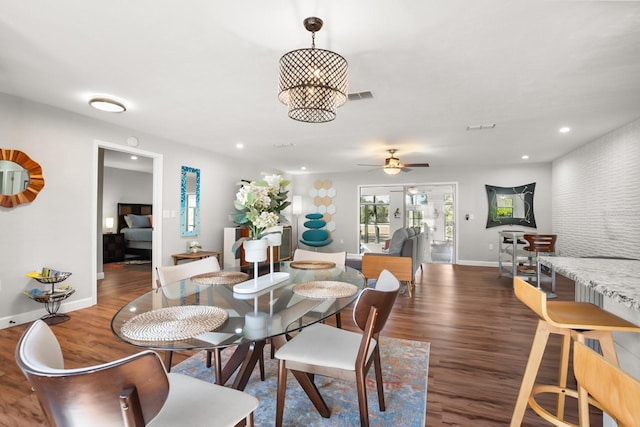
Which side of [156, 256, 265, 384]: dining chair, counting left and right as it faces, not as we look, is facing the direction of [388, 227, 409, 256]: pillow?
left

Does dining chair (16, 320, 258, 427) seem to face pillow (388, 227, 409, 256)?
yes

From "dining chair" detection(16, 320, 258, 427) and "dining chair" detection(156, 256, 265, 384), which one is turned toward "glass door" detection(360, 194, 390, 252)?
"dining chair" detection(16, 320, 258, 427)

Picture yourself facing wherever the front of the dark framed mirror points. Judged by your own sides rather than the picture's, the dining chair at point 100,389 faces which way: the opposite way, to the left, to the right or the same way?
the opposite way

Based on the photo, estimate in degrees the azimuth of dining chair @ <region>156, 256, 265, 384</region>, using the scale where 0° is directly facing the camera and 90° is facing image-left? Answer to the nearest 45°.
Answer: approximately 315°

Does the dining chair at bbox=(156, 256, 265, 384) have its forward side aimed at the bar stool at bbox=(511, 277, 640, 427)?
yes

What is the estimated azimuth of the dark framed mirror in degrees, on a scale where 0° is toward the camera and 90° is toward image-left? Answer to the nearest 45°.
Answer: approximately 0°
